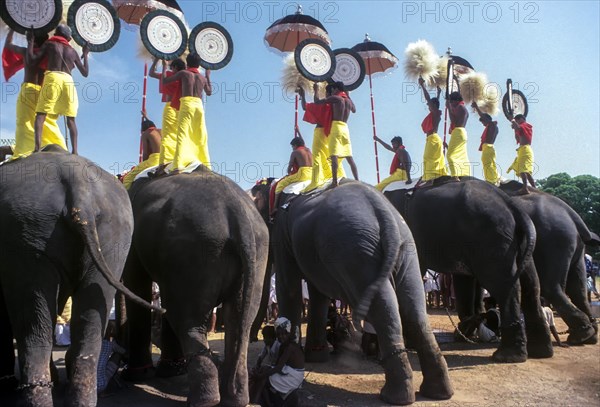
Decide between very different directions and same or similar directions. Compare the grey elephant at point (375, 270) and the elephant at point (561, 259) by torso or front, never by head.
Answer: same or similar directions

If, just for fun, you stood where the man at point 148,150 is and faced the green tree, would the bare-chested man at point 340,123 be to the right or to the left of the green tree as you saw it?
right

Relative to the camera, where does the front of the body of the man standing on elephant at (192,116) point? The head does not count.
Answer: away from the camera

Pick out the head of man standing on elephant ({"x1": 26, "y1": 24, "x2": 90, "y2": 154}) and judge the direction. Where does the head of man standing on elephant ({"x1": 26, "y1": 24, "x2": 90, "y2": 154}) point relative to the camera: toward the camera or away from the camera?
away from the camera

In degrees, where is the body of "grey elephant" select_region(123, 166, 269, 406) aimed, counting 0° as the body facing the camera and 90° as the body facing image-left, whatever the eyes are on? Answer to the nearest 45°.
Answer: approximately 135°

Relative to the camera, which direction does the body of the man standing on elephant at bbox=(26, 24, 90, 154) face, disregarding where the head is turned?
away from the camera

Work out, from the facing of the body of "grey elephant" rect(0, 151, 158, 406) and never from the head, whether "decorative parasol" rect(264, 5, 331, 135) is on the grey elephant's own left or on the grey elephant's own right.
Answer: on the grey elephant's own right

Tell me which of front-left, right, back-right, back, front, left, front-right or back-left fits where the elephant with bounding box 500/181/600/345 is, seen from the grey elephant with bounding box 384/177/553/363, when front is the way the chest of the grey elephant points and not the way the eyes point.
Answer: right

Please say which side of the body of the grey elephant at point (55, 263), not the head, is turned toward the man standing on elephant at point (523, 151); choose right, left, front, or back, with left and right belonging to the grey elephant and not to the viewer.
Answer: right

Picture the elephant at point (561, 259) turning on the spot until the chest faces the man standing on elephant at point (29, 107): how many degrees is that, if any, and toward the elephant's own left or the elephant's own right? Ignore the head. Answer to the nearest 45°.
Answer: approximately 90° to the elephant's own left

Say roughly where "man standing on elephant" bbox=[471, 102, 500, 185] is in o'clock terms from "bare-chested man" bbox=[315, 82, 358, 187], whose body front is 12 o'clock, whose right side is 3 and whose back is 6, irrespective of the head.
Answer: The man standing on elephant is roughly at 3 o'clock from the bare-chested man.

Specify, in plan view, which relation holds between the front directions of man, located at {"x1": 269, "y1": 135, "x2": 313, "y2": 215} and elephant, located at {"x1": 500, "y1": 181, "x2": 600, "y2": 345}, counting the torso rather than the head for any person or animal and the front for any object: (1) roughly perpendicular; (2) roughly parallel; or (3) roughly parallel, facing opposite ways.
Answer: roughly parallel

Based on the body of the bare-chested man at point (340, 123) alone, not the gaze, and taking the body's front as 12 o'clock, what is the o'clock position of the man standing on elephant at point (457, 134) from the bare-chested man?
The man standing on elephant is roughly at 3 o'clock from the bare-chested man.

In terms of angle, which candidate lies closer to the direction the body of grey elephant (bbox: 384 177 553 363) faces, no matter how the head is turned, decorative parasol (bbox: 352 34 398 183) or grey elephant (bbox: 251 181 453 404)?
the decorative parasol

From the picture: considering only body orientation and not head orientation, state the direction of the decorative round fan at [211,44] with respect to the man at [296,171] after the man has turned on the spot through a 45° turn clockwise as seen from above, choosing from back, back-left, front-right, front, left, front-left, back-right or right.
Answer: back-left
